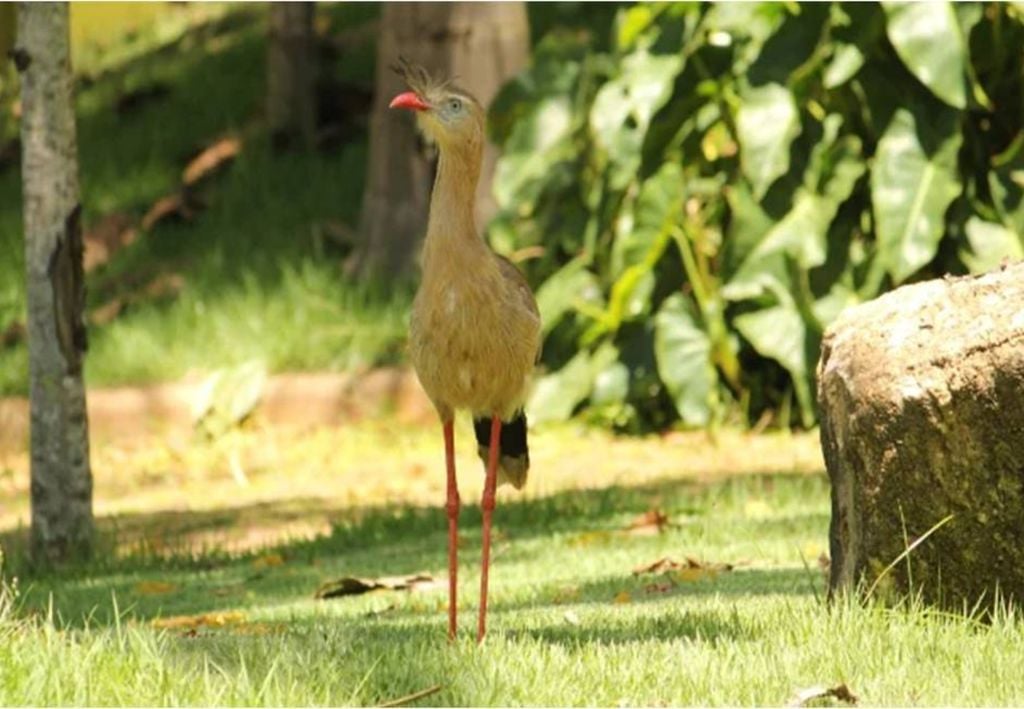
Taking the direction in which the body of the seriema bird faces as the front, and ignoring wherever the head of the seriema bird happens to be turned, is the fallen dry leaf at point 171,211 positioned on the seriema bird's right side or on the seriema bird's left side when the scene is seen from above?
on the seriema bird's right side

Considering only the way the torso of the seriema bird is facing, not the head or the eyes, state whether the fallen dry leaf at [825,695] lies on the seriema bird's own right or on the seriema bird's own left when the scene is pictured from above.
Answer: on the seriema bird's own left

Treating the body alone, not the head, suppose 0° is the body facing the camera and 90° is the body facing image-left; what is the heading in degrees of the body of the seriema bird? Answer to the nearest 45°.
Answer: approximately 45°

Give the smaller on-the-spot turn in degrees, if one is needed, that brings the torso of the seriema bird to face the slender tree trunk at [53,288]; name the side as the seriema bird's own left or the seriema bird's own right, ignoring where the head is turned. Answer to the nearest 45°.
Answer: approximately 90° to the seriema bird's own right

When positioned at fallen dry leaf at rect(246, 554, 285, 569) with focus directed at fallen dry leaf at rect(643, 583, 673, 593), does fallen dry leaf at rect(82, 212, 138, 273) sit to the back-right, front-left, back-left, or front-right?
back-left

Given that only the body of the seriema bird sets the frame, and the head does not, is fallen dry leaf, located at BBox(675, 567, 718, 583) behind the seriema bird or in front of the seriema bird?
behind

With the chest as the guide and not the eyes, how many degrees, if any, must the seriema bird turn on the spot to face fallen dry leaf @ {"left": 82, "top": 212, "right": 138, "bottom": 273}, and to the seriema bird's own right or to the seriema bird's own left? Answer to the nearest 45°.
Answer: approximately 135° to the seriema bird's own right

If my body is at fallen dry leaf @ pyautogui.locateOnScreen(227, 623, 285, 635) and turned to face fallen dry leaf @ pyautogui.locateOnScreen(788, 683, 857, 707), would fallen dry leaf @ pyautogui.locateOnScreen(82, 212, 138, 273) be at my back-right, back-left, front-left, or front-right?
back-left
